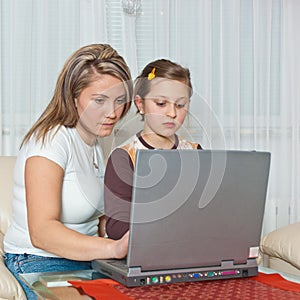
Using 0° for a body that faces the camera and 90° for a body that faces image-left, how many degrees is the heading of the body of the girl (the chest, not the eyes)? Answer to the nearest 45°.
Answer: approximately 315°

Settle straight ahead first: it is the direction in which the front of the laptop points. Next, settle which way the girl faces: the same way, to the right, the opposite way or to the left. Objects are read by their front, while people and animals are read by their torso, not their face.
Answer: the opposite way

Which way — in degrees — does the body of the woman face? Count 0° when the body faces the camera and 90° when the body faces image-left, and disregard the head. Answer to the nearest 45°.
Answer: approximately 315°

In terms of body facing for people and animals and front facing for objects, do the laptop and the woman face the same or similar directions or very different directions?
very different directions
